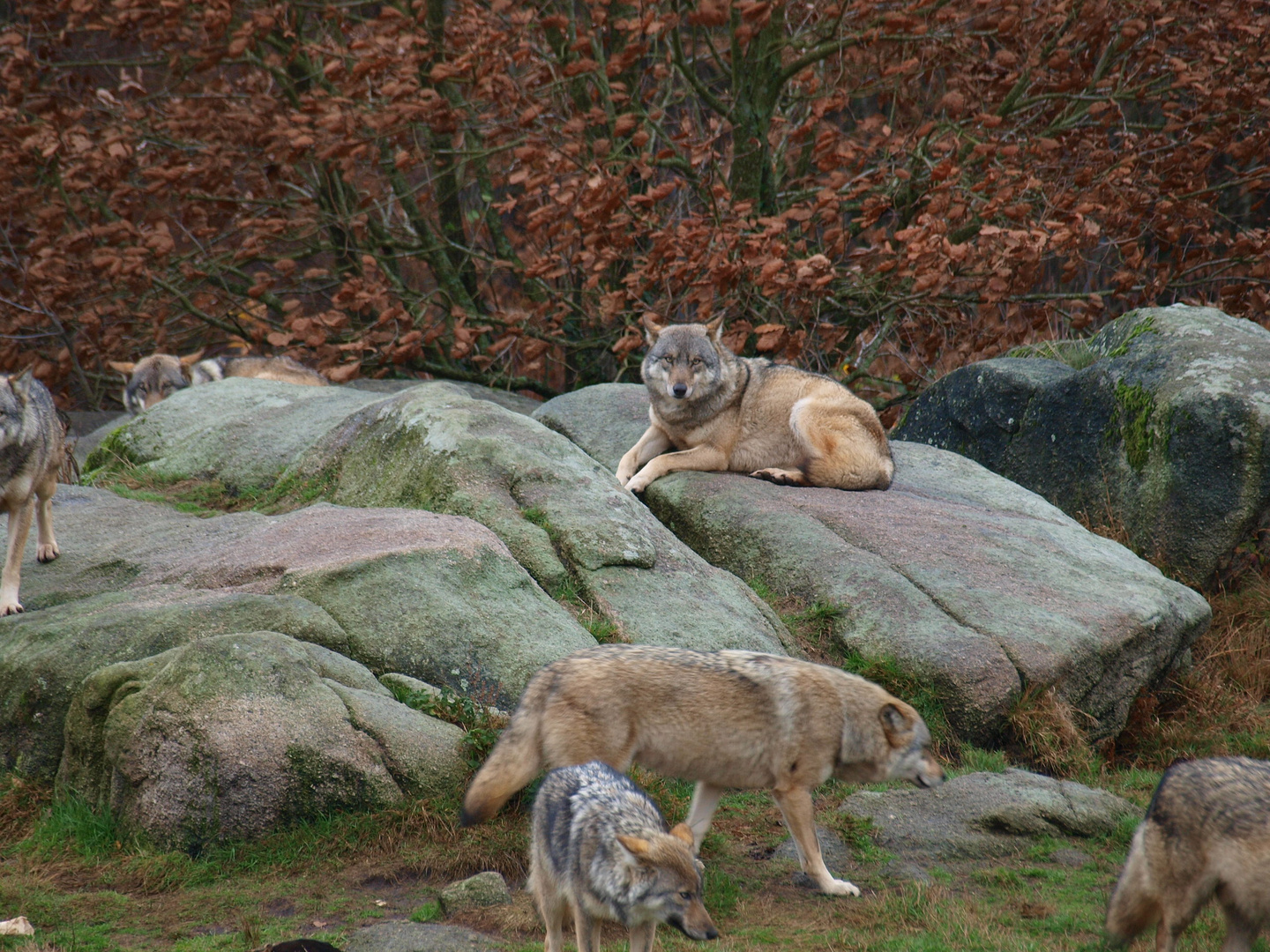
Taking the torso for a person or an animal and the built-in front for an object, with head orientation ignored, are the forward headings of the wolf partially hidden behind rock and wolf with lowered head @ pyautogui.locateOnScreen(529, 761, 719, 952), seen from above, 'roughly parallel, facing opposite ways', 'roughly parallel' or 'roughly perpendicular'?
roughly perpendicular

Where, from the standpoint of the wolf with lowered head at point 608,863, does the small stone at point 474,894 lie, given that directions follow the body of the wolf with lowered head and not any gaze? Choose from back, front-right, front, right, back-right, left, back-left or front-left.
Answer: back

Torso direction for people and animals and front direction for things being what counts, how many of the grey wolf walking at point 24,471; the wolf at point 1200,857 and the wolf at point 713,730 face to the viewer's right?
2

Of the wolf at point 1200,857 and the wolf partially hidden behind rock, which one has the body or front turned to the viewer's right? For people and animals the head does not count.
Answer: the wolf

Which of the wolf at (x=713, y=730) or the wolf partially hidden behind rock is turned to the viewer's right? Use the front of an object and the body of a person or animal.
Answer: the wolf

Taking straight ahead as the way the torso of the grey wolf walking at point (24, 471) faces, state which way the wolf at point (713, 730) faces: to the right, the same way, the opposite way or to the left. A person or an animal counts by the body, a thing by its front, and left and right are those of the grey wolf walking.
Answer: to the left

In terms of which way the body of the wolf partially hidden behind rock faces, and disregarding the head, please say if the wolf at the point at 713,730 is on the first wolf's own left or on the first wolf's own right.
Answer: on the first wolf's own left

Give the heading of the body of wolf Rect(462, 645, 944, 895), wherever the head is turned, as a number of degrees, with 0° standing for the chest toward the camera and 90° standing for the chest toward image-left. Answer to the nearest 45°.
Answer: approximately 270°

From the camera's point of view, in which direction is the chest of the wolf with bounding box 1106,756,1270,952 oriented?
to the viewer's right

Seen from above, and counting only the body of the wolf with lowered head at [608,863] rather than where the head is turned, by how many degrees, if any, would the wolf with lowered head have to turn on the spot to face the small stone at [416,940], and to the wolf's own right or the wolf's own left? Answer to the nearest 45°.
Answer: approximately 135° to the wolf's own right

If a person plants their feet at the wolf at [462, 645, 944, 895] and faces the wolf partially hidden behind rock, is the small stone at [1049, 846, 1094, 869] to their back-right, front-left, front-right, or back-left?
back-right

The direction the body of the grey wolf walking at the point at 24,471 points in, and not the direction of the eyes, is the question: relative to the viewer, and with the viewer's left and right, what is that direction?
facing the viewer and to the left of the viewer
